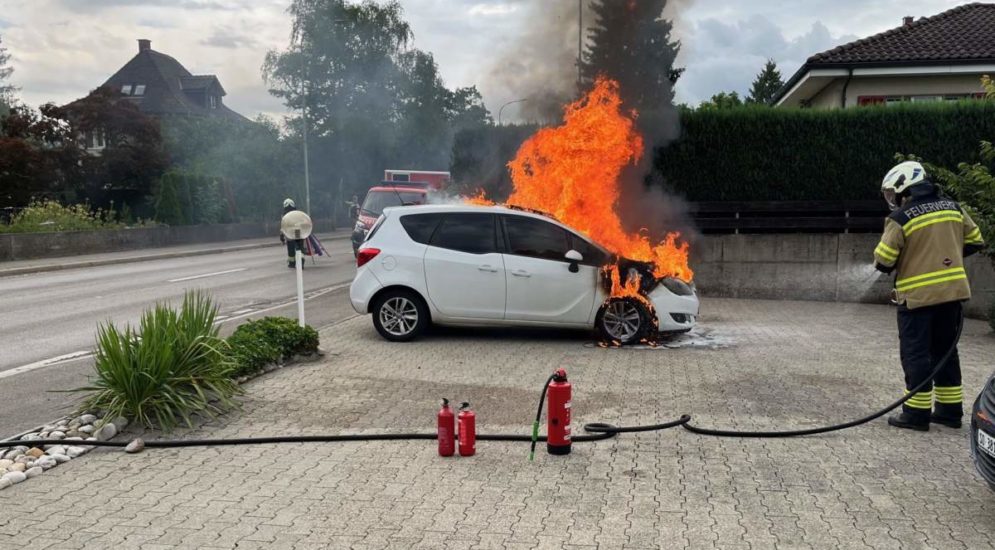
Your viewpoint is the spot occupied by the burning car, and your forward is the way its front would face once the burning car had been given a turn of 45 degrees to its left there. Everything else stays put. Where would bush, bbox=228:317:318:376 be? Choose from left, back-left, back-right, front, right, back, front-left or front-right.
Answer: back

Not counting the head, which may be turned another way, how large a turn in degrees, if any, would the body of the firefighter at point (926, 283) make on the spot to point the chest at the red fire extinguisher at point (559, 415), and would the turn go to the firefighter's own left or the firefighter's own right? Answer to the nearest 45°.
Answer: approximately 90° to the firefighter's own left

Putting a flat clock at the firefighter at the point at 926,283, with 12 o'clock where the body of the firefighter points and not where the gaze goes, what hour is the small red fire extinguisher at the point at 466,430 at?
The small red fire extinguisher is roughly at 9 o'clock from the firefighter.

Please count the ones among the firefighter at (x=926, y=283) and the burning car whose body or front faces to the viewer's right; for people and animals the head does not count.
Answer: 1

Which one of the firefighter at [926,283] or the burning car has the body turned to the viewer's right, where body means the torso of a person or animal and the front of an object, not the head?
the burning car

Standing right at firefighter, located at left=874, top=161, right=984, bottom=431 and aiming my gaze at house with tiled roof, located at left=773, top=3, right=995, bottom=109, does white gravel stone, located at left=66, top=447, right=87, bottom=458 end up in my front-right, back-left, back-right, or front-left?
back-left

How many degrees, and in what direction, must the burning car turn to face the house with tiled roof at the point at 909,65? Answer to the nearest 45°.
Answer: approximately 45° to its left

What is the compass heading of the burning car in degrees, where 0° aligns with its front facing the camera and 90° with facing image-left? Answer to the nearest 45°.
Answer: approximately 270°

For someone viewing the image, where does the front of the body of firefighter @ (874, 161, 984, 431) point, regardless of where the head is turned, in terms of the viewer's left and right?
facing away from the viewer and to the left of the viewer

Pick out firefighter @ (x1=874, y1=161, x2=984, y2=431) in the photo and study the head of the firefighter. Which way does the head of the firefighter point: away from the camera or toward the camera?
away from the camera

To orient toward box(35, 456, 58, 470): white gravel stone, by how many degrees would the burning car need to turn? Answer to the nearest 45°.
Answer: approximately 135° to its right

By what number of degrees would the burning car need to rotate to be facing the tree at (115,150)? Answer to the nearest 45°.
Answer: approximately 135° to its left

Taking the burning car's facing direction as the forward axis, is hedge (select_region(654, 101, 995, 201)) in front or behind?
in front

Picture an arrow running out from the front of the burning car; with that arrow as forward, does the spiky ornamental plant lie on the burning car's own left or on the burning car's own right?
on the burning car's own right
